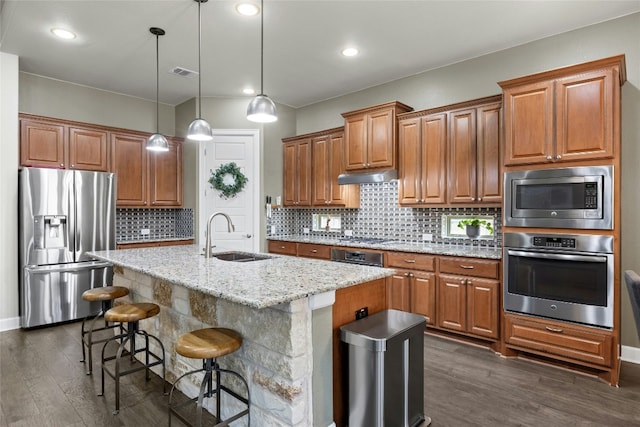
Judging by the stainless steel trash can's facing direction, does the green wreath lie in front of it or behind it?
behind

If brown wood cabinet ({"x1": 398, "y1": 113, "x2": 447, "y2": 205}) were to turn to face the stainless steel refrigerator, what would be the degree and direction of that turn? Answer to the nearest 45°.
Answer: approximately 45° to its right

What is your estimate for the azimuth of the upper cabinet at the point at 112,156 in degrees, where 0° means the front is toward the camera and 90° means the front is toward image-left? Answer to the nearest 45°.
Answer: approximately 315°

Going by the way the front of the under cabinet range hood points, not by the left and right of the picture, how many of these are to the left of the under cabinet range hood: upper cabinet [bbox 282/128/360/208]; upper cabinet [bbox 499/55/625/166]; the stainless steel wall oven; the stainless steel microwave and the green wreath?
3

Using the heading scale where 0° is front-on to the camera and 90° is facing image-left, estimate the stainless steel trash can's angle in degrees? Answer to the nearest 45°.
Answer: approximately 315°

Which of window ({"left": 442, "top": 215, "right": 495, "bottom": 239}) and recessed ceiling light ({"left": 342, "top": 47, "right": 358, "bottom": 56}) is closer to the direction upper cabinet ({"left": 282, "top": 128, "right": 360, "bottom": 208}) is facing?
the recessed ceiling light

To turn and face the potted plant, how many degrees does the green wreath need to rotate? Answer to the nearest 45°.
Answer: approximately 45° to its left
